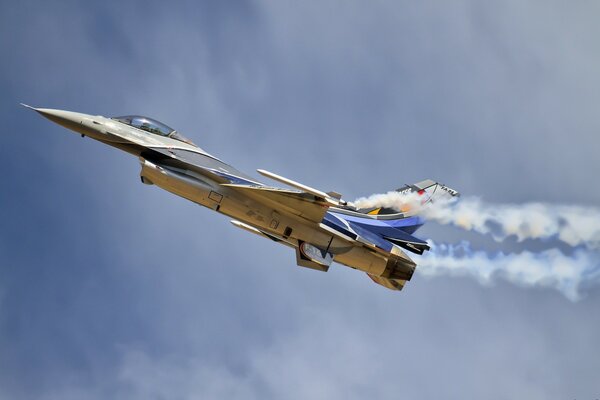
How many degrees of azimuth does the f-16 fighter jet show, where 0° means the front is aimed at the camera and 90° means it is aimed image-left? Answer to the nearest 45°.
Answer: approximately 90°
